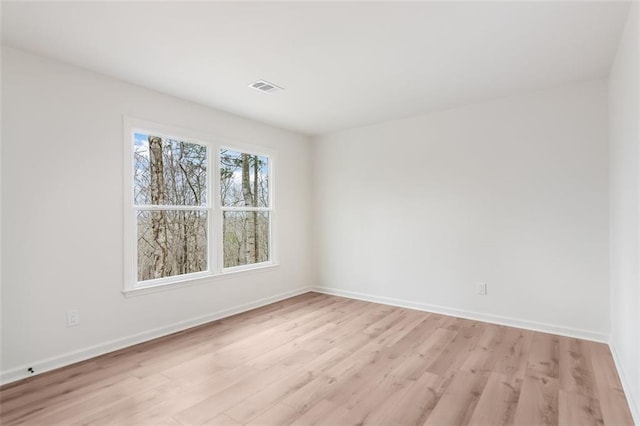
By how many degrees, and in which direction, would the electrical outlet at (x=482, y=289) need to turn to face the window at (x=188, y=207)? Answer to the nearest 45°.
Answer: approximately 45° to its right

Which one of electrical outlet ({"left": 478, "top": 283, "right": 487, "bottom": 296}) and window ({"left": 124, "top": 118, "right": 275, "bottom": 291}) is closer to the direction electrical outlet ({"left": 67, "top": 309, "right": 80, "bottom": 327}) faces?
the electrical outlet

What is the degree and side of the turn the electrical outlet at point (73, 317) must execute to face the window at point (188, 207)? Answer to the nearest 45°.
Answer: approximately 90° to its left

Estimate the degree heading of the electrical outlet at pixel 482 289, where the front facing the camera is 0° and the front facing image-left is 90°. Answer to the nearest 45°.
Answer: approximately 0°

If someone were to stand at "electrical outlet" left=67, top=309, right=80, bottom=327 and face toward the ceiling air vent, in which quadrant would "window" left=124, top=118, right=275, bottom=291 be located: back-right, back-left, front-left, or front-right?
front-left

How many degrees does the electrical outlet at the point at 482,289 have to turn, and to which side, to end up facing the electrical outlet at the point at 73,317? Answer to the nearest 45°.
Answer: approximately 45° to its right

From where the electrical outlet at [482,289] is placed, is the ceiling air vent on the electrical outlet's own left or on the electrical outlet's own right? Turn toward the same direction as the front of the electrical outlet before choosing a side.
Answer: on the electrical outlet's own right
